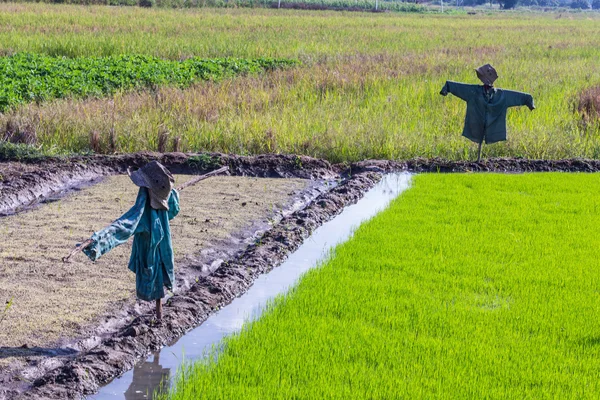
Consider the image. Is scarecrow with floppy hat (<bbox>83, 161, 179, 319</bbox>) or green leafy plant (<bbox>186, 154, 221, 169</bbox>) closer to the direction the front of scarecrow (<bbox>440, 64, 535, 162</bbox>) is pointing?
the scarecrow with floppy hat

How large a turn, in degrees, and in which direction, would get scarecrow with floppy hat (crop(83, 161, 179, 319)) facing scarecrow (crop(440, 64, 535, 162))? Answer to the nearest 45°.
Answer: approximately 90° to its left

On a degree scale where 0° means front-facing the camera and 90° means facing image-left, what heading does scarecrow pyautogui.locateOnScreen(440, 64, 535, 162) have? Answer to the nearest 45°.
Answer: approximately 0°

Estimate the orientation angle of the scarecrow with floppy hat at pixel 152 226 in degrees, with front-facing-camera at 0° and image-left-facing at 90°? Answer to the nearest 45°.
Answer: approximately 315°

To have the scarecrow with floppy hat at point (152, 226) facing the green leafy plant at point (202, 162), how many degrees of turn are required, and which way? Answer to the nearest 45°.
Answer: approximately 135° to its left

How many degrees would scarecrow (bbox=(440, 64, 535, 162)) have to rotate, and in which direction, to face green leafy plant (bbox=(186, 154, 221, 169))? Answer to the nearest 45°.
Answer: approximately 90° to its right

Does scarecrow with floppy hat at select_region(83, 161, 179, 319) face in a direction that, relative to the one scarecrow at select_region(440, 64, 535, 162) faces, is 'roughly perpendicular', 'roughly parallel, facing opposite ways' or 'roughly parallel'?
roughly perpendicular

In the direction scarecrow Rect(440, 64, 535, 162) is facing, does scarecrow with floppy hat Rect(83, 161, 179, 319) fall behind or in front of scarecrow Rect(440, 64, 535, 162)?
in front

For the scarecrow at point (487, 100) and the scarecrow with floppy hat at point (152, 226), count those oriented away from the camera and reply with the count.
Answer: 0
